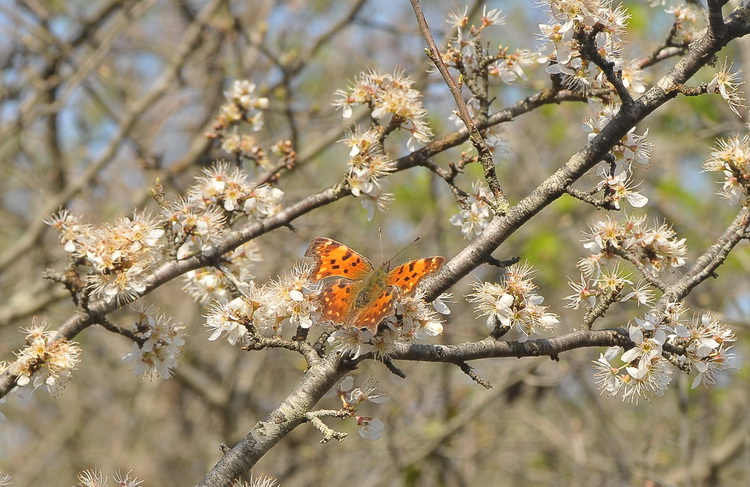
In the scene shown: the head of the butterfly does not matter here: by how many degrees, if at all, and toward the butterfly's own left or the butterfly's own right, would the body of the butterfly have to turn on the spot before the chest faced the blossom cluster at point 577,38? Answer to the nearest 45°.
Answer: approximately 90° to the butterfly's own right

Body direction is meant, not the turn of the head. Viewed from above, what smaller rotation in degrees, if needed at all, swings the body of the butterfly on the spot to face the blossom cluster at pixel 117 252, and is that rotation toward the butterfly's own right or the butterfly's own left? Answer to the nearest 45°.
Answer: approximately 135° to the butterfly's own left

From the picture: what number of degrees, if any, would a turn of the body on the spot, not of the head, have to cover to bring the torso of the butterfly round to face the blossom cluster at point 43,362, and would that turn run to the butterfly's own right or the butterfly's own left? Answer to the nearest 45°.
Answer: approximately 135° to the butterfly's own left

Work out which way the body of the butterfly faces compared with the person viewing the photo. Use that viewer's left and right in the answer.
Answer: facing away from the viewer and to the right of the viewer

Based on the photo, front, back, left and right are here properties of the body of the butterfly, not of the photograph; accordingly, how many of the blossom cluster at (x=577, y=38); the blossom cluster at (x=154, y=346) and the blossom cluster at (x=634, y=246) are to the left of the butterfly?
1

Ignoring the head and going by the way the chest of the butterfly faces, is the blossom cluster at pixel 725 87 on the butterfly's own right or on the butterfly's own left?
on the butterfly's own right

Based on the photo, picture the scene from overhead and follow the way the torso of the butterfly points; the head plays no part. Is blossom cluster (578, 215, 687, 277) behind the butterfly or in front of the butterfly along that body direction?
in front
